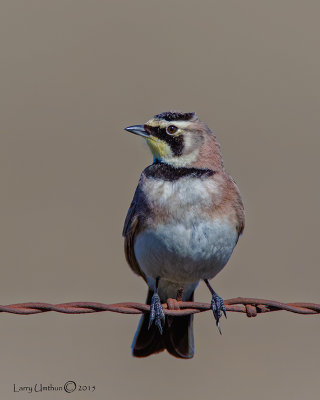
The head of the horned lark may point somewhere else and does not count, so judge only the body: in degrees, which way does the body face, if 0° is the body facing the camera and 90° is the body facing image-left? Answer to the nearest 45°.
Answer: approximately 0°
